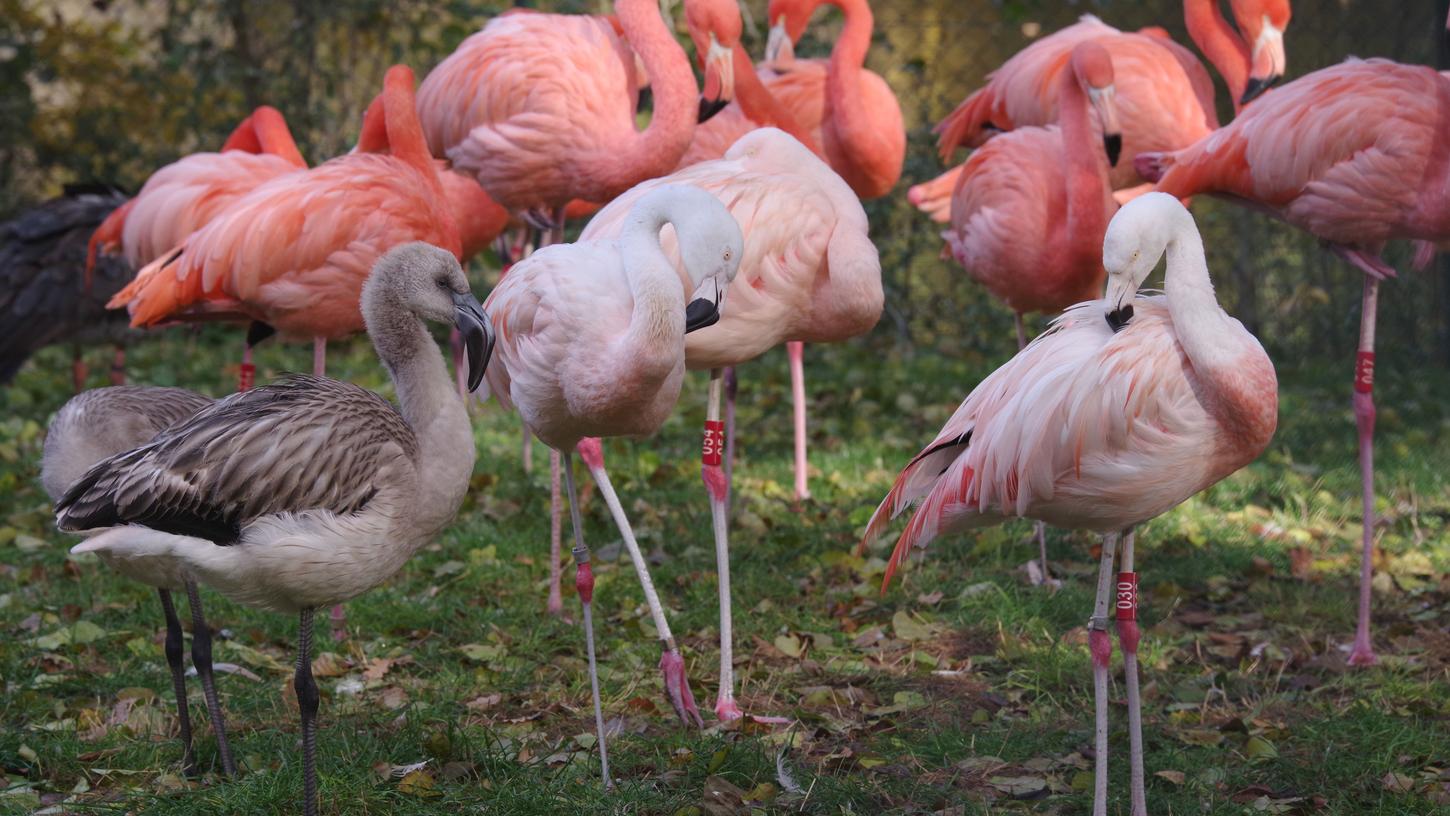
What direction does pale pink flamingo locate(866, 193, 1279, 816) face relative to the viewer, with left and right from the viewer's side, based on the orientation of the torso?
facing to the right of the viewer

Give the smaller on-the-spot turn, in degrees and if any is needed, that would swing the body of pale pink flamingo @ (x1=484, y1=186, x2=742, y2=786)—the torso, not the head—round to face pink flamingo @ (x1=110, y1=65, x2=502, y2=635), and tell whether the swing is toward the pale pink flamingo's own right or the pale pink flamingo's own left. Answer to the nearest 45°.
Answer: approximately 180°

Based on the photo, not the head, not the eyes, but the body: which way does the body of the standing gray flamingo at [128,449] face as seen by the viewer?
to the viewer's left

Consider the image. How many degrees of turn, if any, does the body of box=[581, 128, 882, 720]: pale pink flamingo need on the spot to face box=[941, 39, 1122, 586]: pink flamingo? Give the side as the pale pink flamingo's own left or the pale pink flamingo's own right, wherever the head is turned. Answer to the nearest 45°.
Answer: approximately 45° to the pale pink flamingo's own left

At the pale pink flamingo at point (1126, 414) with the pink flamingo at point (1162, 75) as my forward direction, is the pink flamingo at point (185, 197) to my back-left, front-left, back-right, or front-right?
front-left

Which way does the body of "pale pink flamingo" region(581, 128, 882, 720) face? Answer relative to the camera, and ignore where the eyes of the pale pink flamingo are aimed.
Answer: to the viewer's right

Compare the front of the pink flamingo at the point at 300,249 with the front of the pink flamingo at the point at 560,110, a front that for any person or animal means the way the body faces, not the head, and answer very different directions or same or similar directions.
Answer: same or similar directions

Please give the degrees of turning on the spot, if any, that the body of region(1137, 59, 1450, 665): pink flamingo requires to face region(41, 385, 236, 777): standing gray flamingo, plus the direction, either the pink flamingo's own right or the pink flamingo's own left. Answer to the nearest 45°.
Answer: approximately 135° to the pink flamingo's own right

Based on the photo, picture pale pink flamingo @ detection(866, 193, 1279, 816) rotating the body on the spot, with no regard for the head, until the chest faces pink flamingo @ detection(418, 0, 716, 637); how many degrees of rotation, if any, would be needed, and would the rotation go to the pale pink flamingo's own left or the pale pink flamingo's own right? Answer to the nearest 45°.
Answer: approximately 135° to the pale pink flamingo's own left

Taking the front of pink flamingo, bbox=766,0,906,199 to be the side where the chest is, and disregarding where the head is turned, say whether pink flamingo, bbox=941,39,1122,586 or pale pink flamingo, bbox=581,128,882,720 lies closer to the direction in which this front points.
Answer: the pink flamingo

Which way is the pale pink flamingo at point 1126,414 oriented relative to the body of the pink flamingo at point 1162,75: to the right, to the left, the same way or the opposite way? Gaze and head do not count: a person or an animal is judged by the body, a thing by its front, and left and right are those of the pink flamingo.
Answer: the same way

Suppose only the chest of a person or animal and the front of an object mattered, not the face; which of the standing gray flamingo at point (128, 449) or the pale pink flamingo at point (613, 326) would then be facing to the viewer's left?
the standing gray flamingo
